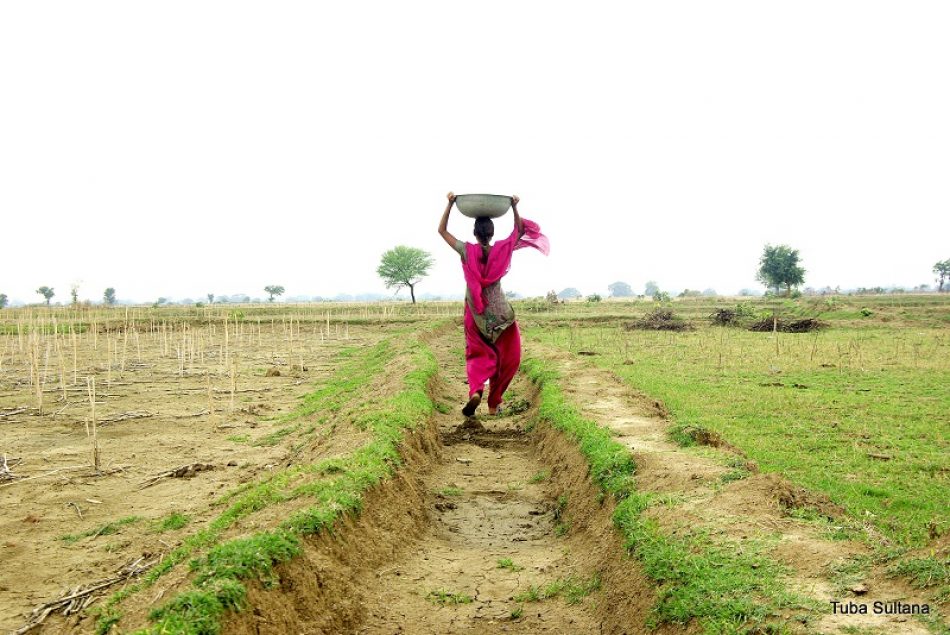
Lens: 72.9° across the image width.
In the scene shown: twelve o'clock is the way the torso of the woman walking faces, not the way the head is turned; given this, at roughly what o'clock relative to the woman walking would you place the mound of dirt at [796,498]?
The mound of dirt is roughly at 5 o'clock from the woman walking.

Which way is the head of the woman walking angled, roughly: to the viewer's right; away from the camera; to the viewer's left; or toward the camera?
away from the camera

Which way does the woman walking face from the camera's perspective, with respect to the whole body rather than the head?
away from the camera

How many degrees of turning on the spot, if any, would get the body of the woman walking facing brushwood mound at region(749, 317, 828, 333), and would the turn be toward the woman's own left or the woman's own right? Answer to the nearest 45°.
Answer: approximately 45° to the woman's own right

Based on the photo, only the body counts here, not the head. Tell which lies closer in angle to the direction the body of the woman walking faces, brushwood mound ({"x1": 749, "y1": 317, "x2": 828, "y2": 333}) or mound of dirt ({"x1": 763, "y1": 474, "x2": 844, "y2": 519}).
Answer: the brushwood mound

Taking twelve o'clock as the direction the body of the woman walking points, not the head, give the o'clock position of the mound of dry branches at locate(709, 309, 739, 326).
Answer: The mound of dry branches is roughly at 1 o'clock from the woman walking.

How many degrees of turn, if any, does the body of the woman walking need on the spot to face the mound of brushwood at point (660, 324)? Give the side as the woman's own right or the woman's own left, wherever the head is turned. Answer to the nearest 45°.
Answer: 0° — they already face it

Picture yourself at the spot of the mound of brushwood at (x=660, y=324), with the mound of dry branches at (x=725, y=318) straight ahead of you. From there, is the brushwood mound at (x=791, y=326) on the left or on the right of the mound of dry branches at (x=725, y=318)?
right

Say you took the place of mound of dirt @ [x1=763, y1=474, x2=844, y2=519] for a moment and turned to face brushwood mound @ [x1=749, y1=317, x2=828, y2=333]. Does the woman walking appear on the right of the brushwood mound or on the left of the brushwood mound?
left
